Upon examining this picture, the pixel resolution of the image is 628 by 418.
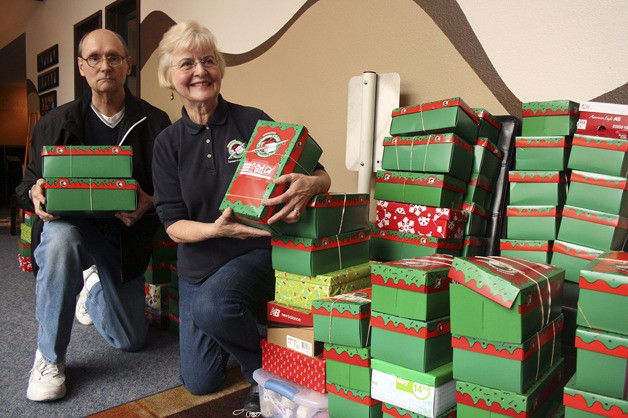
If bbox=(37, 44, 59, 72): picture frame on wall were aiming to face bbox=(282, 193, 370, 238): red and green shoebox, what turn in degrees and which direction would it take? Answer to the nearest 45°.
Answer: approximately 45° to its left

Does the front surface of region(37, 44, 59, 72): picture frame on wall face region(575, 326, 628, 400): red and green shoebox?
no

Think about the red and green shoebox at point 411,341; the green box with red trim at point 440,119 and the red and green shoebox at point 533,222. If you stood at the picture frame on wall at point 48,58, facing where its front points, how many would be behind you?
0

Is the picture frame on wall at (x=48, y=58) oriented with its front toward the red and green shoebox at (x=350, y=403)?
no

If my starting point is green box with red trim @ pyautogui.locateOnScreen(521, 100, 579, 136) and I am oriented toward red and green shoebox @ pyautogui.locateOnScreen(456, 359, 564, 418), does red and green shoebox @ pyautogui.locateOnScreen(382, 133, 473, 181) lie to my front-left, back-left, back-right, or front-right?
front-right

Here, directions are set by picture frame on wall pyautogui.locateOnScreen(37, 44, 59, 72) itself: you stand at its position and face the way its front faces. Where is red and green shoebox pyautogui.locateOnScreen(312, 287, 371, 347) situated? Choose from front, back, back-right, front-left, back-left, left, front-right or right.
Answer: front-left

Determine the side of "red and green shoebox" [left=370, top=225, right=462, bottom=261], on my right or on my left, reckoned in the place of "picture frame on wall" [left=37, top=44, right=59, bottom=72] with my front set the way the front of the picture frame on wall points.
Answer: on my left

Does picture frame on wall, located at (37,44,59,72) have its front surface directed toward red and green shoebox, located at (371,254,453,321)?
no

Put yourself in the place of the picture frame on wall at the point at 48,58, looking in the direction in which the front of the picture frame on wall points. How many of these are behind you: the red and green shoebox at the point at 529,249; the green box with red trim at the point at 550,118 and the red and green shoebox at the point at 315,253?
0

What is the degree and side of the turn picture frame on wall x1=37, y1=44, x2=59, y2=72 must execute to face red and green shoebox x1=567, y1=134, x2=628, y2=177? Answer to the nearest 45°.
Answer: approximately 45° to its left

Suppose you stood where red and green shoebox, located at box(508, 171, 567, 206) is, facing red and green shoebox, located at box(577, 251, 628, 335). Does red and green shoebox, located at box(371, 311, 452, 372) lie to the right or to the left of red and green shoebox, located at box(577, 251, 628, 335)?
right

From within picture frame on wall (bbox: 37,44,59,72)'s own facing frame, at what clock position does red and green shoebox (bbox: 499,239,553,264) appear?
The red and green shoebox is roughly at 10 o'clock from the picture frame on wall.
